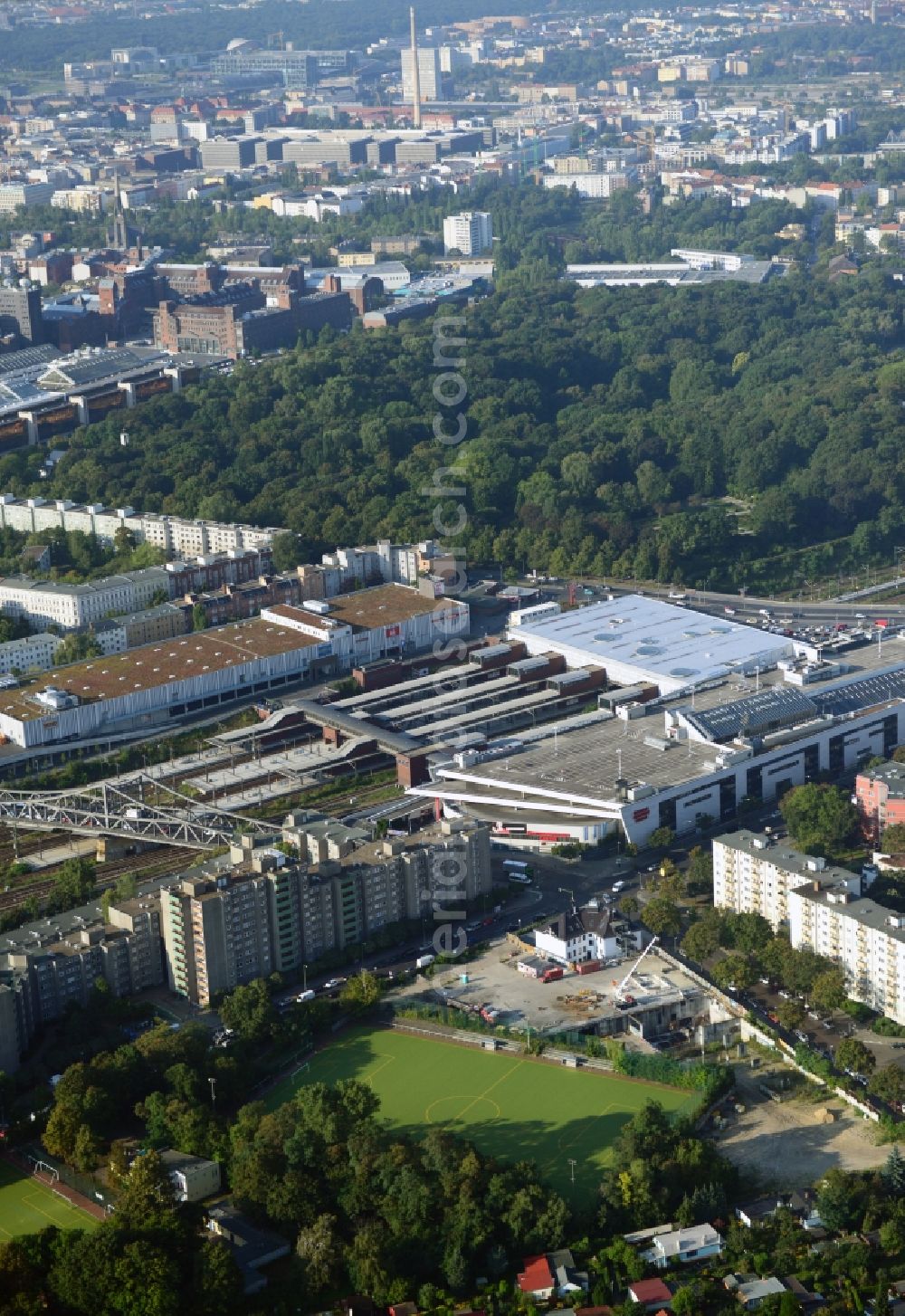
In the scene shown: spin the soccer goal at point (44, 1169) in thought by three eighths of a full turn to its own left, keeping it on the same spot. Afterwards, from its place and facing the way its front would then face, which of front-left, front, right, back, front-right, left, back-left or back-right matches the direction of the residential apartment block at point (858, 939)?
front

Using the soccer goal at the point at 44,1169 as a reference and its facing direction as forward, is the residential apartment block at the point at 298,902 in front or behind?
behind

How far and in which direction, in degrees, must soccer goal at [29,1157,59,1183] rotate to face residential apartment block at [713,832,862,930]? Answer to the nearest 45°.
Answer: approximately 135° to its left

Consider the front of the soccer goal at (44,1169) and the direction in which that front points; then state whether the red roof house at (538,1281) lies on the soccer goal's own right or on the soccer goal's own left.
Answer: on the soccer goal's own left

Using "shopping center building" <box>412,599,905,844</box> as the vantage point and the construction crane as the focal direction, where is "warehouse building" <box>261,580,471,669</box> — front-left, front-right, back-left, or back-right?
back-right
